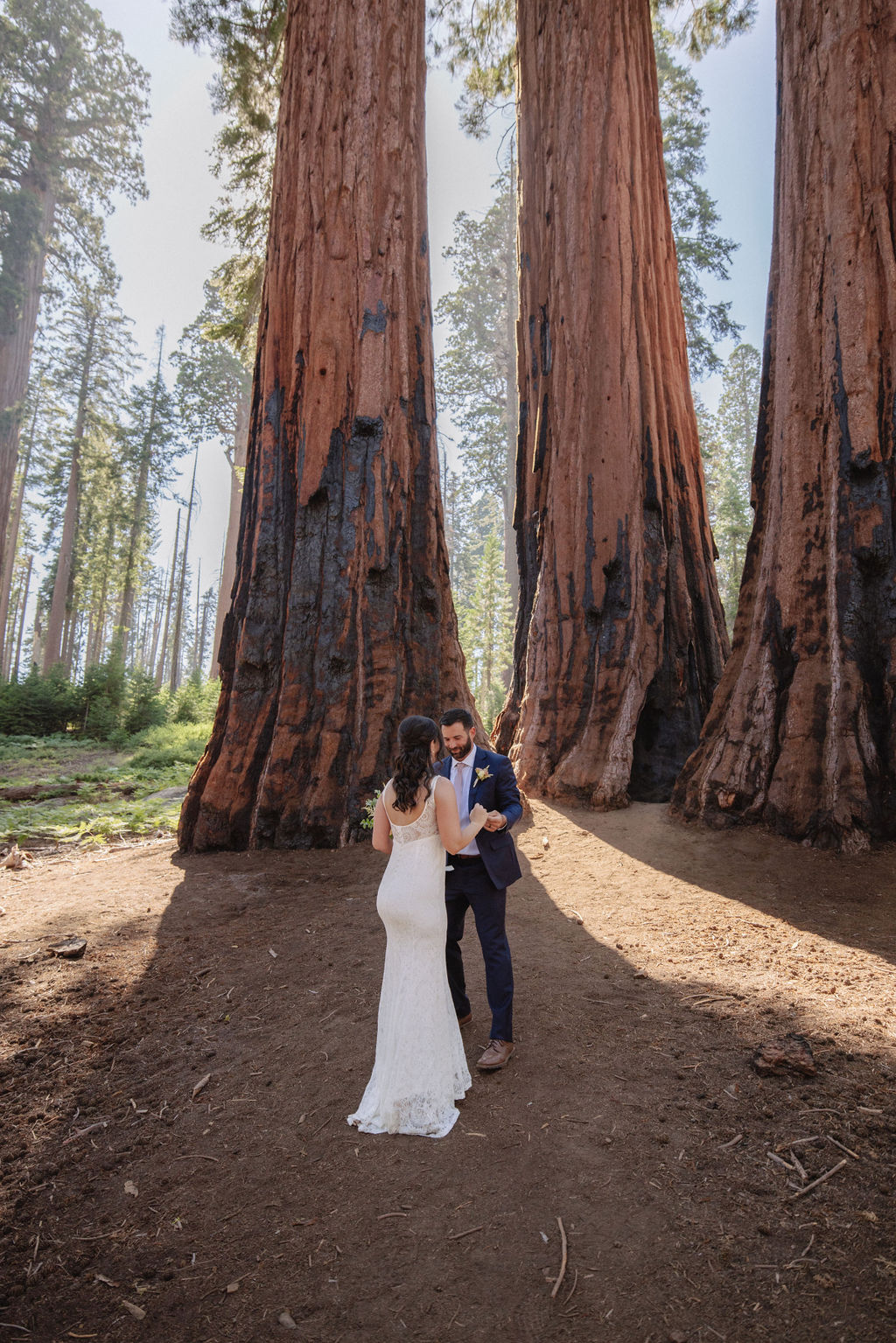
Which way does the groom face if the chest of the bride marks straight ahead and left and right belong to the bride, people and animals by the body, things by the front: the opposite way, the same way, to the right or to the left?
the opposite way

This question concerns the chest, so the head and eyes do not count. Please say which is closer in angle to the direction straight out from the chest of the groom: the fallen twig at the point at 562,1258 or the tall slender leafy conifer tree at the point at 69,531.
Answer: the fallen twig

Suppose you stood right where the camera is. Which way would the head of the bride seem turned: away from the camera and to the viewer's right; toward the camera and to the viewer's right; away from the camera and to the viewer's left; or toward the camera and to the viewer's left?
away from the camera and to the viewer's right

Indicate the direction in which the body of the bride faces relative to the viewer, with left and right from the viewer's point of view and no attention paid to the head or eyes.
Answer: facing away from the viewer and to the right of the viewer

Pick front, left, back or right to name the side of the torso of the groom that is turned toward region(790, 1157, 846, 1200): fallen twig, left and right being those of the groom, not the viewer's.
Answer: left

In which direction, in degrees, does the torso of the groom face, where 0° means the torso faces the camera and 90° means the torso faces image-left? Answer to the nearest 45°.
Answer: approximately 45°

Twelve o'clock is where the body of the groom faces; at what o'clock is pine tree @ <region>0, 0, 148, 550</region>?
The pine tree is roughly at 3 o'clock from the groom.

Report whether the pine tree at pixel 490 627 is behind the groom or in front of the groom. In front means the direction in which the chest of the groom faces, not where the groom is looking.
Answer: behind

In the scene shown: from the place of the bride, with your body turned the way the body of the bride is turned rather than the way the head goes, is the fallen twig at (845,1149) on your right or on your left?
on your right
